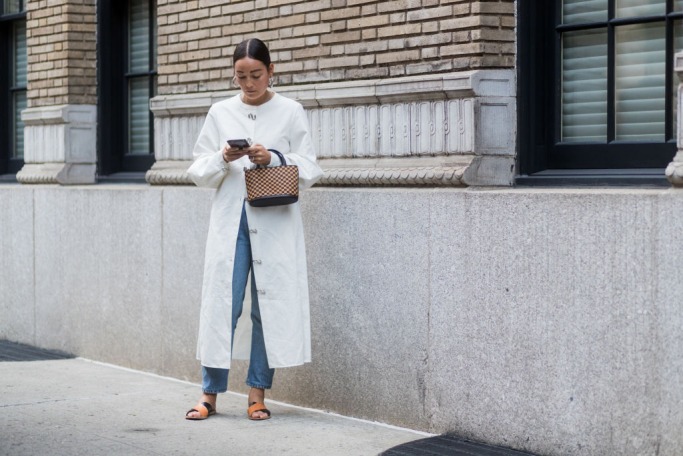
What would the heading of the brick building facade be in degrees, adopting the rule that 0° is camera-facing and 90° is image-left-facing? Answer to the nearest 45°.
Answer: approximately 45°

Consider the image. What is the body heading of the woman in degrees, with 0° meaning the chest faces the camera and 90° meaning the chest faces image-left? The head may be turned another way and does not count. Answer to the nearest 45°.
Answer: approximately 0°
